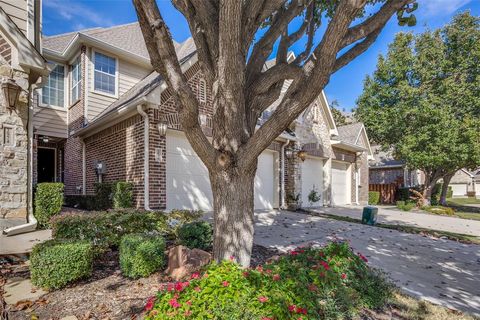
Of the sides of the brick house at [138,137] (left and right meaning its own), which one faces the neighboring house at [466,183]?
left

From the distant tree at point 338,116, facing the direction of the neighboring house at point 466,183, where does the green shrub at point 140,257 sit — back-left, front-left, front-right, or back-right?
back-right

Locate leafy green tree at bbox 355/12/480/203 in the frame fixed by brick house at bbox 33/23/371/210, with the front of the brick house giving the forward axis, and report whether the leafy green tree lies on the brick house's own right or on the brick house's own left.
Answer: on the brick house's own left

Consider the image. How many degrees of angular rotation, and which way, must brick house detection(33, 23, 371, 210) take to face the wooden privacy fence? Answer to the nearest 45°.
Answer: approximately 90° to its left

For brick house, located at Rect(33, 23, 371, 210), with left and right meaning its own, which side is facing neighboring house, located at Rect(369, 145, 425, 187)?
left

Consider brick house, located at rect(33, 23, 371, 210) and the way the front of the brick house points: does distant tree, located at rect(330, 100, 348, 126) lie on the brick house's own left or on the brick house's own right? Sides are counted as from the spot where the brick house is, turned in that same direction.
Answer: on the brick house's own left

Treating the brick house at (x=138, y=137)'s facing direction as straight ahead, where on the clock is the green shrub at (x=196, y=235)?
The green shrub is roughly at 1 o'clock from the brick house.

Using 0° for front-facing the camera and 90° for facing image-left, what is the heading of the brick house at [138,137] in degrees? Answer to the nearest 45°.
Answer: approximately 315°
